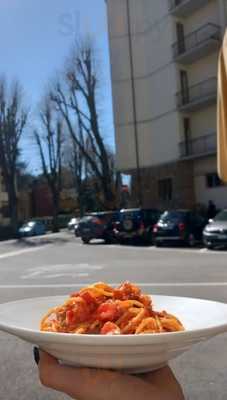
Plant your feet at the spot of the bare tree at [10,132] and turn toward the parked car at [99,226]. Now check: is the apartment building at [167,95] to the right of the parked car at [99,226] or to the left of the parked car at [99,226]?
left

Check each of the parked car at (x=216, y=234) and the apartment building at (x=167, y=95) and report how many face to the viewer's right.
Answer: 0

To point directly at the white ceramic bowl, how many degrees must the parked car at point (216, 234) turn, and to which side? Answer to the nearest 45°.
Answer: approximately 45° to its left

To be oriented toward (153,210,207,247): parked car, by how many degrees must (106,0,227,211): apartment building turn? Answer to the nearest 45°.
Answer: approximately 45° to its left
